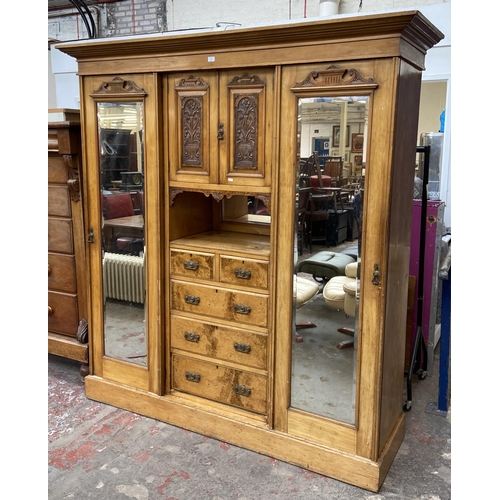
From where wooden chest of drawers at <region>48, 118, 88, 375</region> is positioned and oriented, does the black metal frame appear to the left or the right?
on its left

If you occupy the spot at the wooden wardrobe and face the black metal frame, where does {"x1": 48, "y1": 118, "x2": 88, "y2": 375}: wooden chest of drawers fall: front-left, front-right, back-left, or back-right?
back-left

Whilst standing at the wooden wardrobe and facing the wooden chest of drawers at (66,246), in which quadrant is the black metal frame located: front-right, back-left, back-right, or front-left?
back-right

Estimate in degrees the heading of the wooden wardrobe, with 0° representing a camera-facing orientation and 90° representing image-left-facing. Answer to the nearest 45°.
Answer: approximately 45°

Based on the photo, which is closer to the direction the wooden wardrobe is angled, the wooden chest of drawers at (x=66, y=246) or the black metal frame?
the wooden chest of drawers

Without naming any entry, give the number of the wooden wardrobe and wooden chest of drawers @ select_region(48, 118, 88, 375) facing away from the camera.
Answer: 0

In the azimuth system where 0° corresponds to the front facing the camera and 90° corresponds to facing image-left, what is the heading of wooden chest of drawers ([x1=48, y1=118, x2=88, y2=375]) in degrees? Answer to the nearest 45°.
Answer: approximately 45°

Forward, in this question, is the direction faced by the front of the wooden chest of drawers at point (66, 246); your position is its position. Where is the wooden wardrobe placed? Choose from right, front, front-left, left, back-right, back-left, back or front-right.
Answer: left

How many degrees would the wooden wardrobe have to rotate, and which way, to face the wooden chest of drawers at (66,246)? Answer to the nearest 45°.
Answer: approximately 90° to its right
